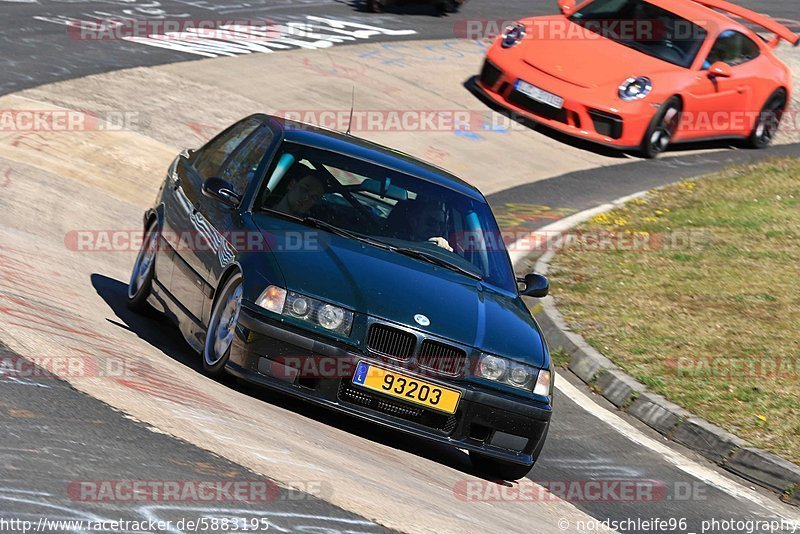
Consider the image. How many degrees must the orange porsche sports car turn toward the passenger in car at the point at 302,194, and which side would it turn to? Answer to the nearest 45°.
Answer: approximately 45° to its left

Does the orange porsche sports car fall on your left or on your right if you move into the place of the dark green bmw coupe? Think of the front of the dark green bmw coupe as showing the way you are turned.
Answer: on your left

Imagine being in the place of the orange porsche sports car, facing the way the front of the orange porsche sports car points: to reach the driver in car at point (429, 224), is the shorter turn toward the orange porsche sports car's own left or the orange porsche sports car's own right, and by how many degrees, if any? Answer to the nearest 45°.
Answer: approximately 45° to the orange porsche sports car's own left

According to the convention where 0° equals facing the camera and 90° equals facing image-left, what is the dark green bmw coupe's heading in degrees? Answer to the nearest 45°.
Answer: approximately 315°

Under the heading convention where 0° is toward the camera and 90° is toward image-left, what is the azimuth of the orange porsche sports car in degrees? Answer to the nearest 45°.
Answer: approximately 45°
